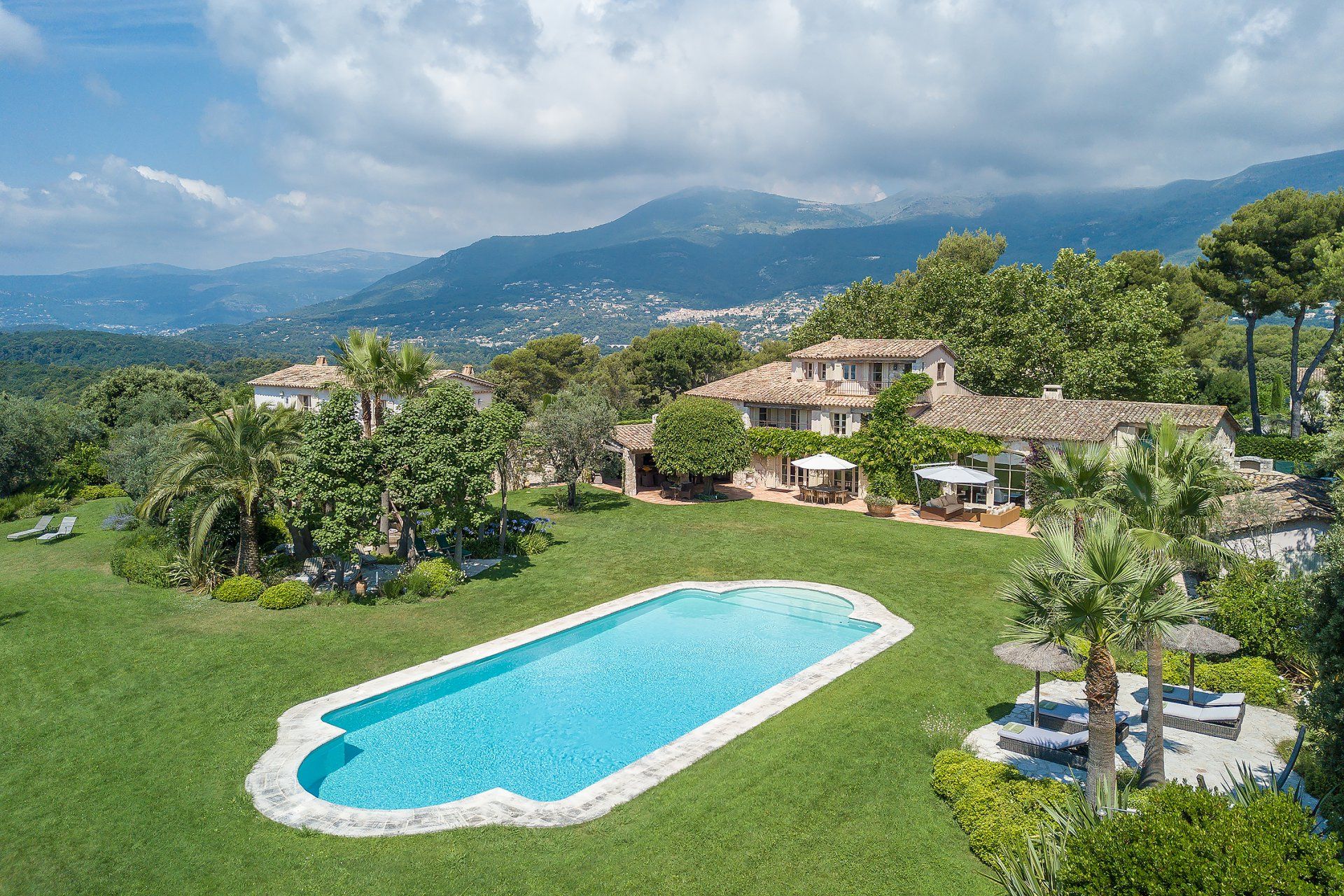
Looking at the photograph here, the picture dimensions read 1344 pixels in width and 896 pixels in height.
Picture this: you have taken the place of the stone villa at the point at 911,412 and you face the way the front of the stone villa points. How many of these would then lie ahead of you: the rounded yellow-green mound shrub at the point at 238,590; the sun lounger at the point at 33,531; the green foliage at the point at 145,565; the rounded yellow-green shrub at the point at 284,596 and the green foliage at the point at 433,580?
5

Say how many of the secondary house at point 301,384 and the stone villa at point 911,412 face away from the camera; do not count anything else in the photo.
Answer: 0

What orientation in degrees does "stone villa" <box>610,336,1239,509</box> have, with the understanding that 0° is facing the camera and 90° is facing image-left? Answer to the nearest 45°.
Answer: approximately 45°

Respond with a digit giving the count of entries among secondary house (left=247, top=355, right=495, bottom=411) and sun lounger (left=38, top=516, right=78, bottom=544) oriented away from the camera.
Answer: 0

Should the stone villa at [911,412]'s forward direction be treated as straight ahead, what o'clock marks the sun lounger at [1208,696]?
The sun lounger is roughly at 10 o'clock from the stone villa.

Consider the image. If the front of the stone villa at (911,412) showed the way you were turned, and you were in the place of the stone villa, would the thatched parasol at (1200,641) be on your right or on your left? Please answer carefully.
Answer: on your left

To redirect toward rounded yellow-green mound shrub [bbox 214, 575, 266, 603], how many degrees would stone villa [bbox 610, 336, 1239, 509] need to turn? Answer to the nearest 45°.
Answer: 0° — it already faces it

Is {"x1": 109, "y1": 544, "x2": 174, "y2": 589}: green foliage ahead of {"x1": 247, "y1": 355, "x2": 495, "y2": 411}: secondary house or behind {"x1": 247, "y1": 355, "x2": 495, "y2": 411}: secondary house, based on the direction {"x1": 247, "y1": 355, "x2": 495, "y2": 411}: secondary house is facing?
ahead

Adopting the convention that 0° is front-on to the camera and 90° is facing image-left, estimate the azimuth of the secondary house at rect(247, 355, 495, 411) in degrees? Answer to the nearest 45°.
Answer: approximately 0°
